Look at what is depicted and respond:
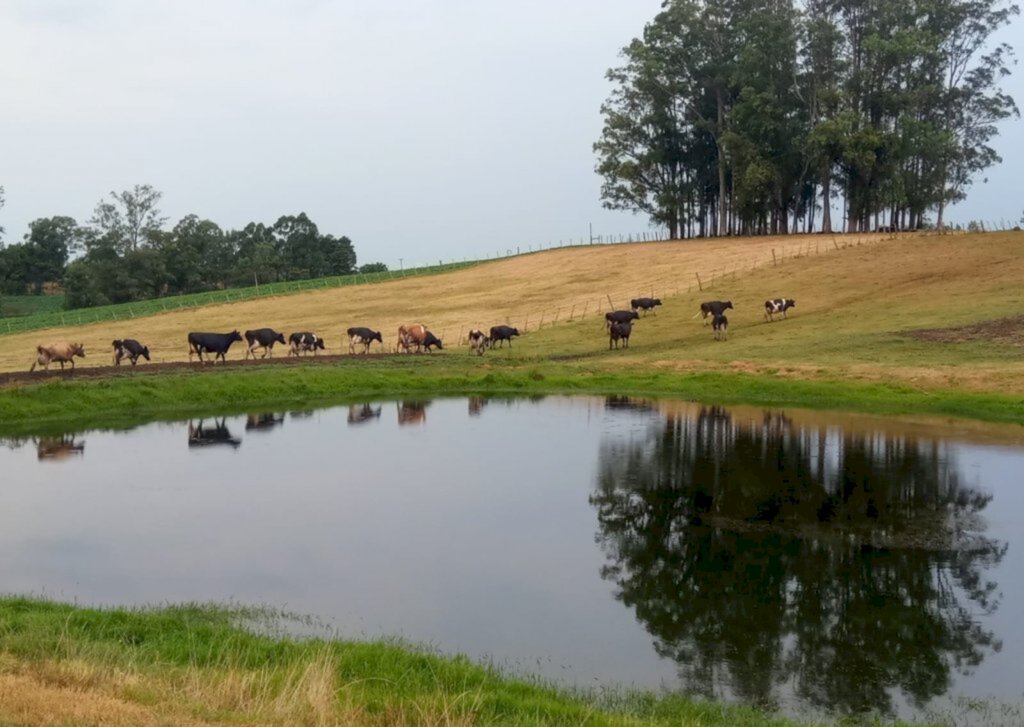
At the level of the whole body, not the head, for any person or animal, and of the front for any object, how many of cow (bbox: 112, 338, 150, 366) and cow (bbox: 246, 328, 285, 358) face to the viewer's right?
2

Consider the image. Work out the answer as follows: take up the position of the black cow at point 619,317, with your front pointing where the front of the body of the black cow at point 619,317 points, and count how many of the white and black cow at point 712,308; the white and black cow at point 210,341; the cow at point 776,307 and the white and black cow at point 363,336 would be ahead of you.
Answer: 2

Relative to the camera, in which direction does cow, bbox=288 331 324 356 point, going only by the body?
to the viewer's right

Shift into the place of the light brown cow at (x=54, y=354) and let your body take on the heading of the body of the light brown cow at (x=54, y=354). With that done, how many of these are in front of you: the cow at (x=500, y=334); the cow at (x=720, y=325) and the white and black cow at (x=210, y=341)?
3

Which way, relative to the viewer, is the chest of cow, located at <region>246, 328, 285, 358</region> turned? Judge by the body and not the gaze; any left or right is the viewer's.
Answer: facing to the right of the viewer

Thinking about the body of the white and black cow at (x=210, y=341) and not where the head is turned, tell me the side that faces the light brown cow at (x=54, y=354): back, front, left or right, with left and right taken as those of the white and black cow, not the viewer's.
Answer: back
